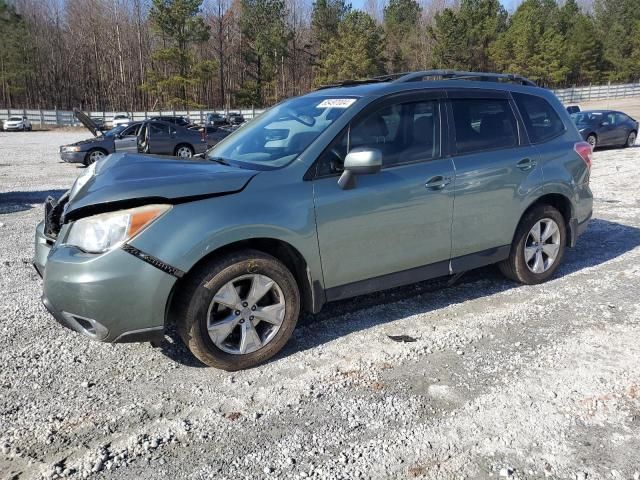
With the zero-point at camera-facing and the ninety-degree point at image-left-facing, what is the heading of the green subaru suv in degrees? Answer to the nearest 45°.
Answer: approximately 45°

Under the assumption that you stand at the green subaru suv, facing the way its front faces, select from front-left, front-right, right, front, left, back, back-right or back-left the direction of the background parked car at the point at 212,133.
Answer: back-right

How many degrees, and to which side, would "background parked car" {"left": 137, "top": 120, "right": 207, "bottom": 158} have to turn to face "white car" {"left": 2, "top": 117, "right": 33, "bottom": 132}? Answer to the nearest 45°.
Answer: approximately 90° to its right

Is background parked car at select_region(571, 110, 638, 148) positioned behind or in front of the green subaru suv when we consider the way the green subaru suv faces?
behind

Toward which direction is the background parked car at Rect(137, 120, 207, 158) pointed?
to the viewer's left

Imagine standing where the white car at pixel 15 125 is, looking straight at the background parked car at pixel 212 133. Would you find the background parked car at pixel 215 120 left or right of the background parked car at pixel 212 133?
left

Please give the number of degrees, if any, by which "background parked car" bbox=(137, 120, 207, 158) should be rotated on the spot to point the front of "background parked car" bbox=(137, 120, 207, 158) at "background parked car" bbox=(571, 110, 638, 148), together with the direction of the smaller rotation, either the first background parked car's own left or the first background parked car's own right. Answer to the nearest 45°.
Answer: approximately 180°
